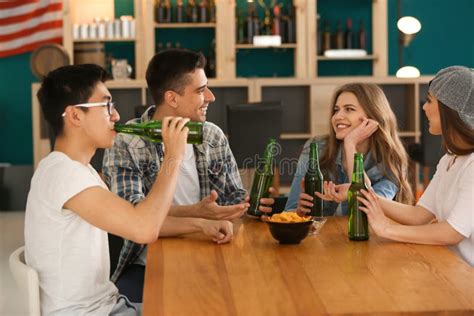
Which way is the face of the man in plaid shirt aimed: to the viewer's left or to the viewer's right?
to the viewer's right

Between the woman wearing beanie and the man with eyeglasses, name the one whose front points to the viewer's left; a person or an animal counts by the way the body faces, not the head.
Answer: the woman wearing beanie

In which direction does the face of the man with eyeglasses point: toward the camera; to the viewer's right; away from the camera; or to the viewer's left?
to the viewer's right

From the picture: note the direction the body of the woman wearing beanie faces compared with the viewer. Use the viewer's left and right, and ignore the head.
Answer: facing to the left of the viewer

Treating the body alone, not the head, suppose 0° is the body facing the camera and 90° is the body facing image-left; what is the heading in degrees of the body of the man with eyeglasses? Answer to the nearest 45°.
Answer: approximately 270°

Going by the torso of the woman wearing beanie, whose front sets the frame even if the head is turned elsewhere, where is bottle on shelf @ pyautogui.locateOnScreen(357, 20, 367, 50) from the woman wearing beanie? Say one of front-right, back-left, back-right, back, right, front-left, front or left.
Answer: right

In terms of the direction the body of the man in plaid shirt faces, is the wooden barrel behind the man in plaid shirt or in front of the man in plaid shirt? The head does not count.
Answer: behind

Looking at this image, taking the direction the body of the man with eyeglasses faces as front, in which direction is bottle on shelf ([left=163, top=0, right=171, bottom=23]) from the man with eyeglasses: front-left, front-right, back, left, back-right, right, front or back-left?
left

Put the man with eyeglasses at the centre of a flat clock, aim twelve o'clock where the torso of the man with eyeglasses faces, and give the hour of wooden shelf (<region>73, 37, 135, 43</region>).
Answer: The wooden shelf is roughly at 9 o'clock from the man with eyeglasses.

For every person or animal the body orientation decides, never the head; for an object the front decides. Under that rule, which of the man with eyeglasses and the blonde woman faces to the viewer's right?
the man with eyeglasses

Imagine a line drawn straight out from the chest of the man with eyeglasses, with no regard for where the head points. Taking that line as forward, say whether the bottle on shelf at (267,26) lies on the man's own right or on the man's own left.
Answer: on the man's own left

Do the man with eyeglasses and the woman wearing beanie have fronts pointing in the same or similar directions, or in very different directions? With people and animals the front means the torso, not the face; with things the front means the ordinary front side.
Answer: very different directions

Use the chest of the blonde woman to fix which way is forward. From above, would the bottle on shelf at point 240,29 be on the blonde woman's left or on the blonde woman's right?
on the blonde woman's right
